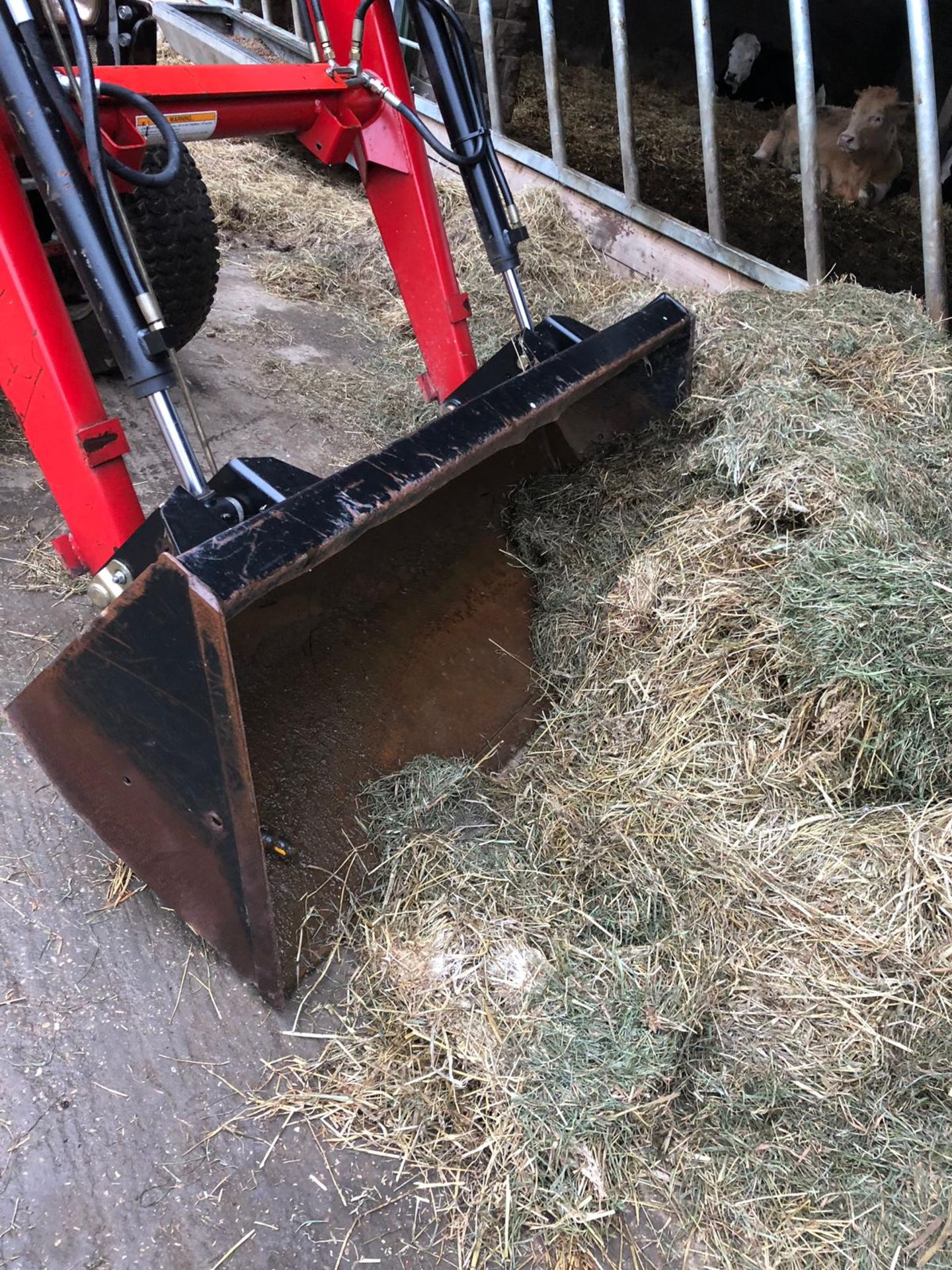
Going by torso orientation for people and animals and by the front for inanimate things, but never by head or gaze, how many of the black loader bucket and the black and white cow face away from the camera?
0

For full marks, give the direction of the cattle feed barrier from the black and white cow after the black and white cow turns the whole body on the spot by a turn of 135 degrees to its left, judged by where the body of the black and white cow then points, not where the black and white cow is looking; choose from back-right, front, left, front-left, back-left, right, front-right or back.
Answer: right

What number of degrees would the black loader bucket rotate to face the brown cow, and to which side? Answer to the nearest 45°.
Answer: approximately 90° to its left

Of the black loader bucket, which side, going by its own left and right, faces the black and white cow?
left

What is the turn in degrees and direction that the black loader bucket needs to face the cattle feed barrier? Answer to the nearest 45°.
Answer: approximately 90° to its left

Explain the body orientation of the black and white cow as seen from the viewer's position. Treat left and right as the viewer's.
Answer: facing the viewer and to the left of the viewer

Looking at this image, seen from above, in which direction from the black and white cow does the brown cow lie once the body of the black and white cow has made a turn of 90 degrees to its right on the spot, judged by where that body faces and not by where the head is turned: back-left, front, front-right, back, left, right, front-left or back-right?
back-left

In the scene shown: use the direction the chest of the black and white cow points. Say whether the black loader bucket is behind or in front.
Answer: in front

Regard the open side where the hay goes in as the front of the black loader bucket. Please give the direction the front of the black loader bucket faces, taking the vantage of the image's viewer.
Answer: facing the viewer and to the right of the viewer
